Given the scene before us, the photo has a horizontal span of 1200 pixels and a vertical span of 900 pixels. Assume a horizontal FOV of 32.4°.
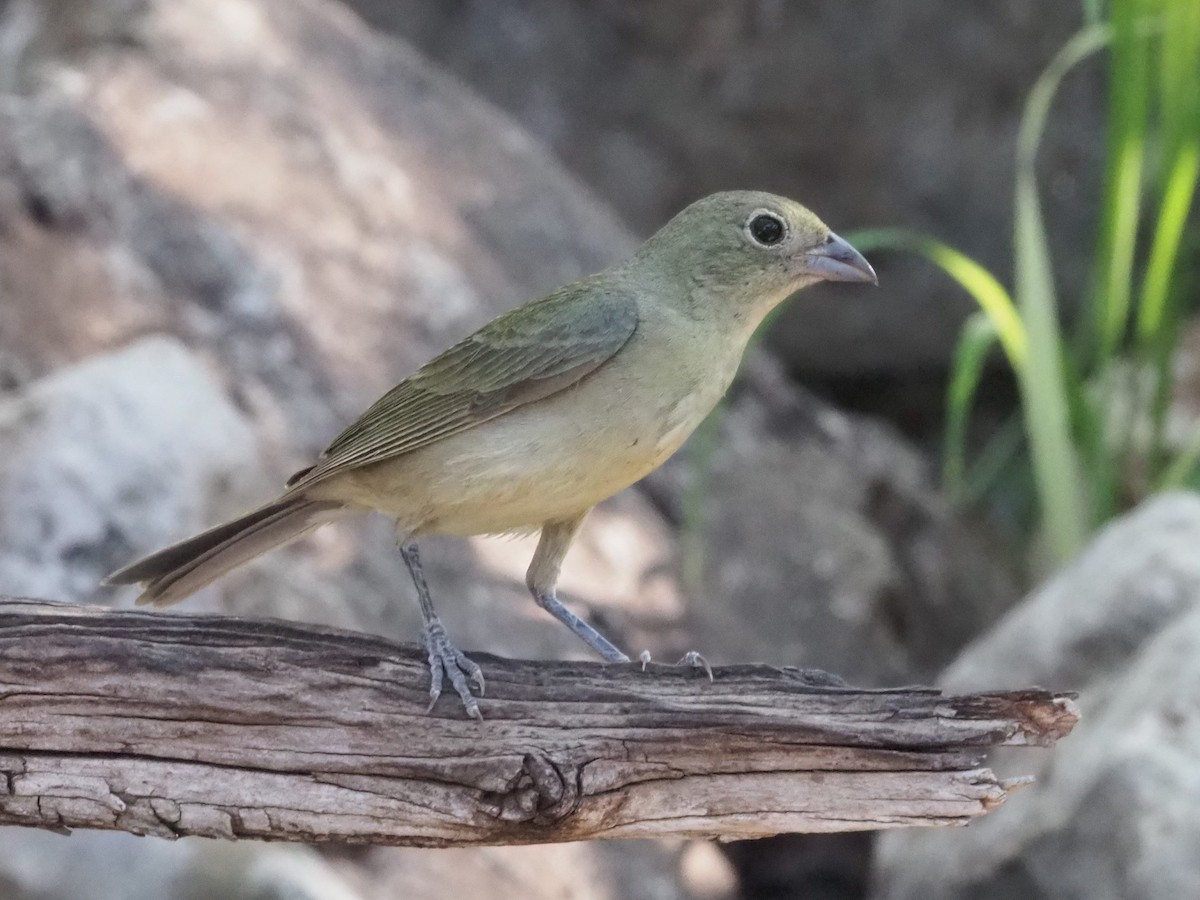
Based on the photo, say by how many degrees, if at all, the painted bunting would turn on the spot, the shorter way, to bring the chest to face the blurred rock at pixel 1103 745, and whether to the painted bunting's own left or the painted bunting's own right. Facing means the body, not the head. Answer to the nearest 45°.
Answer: approximately 45° to the painted bunting's own left

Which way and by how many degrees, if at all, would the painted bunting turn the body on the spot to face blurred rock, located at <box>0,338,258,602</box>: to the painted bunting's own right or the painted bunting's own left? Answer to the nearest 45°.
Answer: approximately 135° to the painted bunting's own left

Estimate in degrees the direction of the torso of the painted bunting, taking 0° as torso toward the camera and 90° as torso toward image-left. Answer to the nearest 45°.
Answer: approximately 270°

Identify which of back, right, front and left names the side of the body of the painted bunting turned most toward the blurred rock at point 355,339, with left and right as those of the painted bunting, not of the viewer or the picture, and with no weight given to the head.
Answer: left
